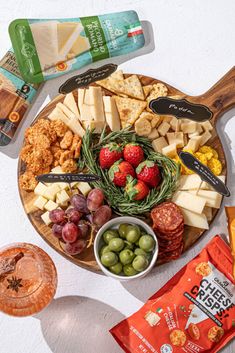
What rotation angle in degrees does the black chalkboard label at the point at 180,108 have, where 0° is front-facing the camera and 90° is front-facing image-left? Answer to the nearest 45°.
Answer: approximately 0°
